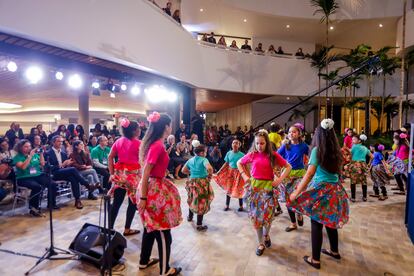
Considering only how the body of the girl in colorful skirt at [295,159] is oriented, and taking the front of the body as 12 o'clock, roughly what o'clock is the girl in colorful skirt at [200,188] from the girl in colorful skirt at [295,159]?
the girl in colorful skirt at [200,188] is roughly at 1 o'clock from the girl in colorful skirt at [295,159].

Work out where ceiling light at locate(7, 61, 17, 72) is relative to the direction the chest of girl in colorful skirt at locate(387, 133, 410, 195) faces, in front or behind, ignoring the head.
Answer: in front

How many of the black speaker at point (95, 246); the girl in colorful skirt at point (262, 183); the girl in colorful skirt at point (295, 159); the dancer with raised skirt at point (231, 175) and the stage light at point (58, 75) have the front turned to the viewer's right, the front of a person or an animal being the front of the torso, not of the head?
0

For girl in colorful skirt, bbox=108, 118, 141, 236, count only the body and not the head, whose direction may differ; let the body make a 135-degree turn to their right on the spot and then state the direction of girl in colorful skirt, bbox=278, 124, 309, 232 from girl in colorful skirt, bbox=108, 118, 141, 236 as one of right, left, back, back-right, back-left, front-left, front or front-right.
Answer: left

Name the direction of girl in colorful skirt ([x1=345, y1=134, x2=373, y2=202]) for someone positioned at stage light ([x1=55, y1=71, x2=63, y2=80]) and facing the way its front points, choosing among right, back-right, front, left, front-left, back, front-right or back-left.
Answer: front-left

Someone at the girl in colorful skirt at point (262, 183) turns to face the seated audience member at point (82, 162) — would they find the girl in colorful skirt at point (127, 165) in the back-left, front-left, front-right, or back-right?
front-left

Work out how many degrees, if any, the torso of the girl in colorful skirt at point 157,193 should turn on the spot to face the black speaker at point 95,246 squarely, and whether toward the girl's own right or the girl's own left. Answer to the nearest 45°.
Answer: approximately 135° to the girl's own left

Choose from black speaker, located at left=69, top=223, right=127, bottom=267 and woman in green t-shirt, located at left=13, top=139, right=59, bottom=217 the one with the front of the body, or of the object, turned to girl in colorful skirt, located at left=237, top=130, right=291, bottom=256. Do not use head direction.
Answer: the woman in green t-shirt

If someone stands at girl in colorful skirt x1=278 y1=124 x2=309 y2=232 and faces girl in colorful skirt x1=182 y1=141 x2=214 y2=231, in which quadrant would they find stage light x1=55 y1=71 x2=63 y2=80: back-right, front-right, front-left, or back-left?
front-right

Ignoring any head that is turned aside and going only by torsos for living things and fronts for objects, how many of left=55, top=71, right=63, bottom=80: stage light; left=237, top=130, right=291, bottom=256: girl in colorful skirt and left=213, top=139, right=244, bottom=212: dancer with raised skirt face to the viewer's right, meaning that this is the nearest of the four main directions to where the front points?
0

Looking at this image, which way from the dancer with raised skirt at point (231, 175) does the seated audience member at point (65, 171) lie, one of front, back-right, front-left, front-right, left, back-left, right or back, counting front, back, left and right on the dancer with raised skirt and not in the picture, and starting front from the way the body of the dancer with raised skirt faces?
right

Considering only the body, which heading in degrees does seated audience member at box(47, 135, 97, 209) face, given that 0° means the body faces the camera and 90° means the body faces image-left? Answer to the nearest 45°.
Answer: approximately 315°

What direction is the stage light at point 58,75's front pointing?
toward the camera

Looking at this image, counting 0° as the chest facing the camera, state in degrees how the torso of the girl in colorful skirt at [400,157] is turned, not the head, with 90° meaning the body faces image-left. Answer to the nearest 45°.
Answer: approximately 90°

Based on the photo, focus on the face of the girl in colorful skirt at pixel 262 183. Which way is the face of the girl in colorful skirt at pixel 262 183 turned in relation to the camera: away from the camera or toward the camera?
toward the camera

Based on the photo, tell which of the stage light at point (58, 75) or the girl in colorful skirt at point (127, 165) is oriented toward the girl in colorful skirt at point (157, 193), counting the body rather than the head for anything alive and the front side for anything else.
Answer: the stage light

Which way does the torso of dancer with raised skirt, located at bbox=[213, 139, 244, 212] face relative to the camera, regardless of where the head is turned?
toward the camera

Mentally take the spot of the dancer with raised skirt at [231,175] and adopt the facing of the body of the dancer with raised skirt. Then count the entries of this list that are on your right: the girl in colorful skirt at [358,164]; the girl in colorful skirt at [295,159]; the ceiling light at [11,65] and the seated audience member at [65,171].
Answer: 2

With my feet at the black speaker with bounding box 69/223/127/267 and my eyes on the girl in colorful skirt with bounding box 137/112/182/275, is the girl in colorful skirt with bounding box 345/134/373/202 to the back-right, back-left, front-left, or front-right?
front-left
